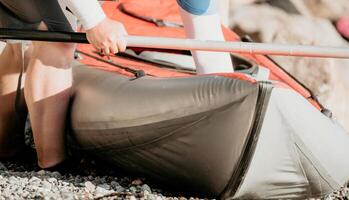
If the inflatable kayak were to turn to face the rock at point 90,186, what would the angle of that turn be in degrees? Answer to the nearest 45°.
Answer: approximately 135° to its right

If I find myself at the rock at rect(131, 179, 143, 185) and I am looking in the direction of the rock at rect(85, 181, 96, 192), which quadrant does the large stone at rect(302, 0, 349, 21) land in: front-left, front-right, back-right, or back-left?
back-right

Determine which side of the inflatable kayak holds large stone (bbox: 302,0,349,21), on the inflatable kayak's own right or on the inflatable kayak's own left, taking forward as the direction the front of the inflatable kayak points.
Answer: on the inflatable kayak's own left

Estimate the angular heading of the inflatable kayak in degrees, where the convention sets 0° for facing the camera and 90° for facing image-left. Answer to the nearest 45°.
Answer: approximately 315°
